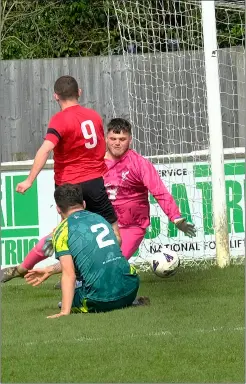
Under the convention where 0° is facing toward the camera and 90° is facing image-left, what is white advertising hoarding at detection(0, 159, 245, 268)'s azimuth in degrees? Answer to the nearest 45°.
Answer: approximately 0°

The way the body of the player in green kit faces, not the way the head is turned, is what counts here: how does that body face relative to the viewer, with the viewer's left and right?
facing away from the viewer and to the left of the viewer

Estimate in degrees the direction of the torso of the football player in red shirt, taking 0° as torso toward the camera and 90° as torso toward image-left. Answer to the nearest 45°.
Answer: approximately 135°

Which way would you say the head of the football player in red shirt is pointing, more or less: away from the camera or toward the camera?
away from the camera

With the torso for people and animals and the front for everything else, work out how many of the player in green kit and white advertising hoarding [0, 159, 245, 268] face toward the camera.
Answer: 1
